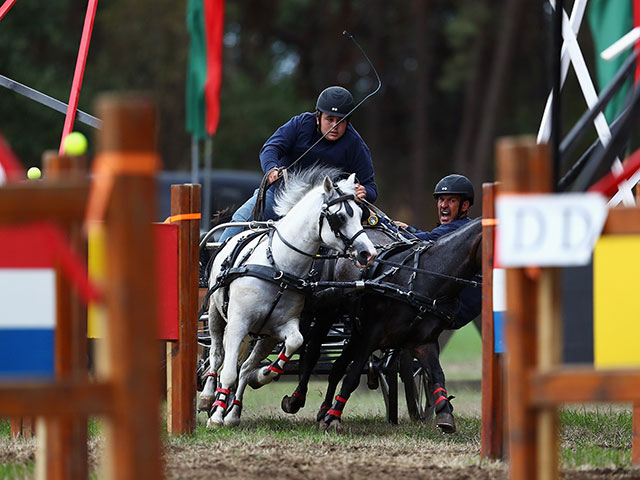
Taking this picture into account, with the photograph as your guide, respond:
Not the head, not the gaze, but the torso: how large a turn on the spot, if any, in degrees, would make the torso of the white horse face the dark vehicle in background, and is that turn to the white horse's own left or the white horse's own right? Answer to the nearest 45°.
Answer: approximately 135° to the white horse's own left

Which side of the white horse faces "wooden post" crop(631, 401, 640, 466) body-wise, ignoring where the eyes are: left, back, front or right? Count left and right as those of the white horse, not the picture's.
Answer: front

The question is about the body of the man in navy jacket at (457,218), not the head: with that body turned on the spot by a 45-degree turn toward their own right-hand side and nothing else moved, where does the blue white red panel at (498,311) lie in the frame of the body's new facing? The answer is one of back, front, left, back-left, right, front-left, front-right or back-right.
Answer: left

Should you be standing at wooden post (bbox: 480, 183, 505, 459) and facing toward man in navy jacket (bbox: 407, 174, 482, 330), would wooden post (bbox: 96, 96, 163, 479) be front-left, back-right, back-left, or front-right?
back-left

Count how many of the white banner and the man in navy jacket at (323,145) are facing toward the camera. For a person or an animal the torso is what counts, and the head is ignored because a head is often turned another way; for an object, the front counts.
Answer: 2

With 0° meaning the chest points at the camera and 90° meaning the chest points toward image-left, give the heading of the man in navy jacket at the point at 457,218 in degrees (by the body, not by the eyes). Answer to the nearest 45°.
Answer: approximately 45°

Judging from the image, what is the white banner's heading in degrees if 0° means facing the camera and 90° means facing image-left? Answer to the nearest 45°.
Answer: approximately 0°
